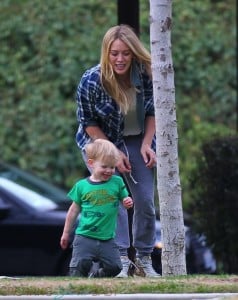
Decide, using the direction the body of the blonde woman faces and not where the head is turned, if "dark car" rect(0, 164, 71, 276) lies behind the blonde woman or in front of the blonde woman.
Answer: behind

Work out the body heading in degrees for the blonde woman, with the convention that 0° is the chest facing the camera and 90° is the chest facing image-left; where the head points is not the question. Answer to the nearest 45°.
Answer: approximately 0°

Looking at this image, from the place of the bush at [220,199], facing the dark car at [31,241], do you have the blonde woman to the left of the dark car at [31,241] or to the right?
left

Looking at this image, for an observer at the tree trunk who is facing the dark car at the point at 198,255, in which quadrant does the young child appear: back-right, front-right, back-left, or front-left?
back-left

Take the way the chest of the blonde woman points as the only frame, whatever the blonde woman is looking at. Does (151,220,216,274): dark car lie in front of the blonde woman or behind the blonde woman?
behind

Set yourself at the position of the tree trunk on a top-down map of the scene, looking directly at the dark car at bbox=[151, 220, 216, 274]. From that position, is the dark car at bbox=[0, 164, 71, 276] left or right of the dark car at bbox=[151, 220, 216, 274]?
left
